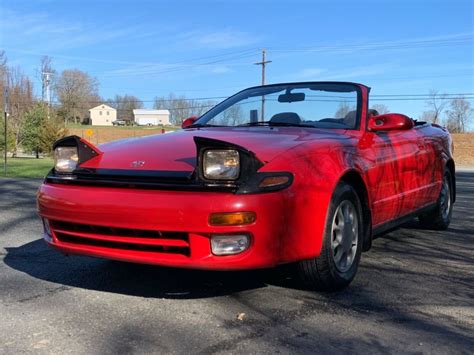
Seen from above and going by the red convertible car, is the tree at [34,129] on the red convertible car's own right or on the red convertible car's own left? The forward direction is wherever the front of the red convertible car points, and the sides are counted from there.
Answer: on the red convertible car's own right

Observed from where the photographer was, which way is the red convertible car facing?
facing the viewer and to the left of the viewer

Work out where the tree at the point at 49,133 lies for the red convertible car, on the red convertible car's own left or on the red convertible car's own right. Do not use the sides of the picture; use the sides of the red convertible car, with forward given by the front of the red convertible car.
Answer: on the red convertible car's own right
